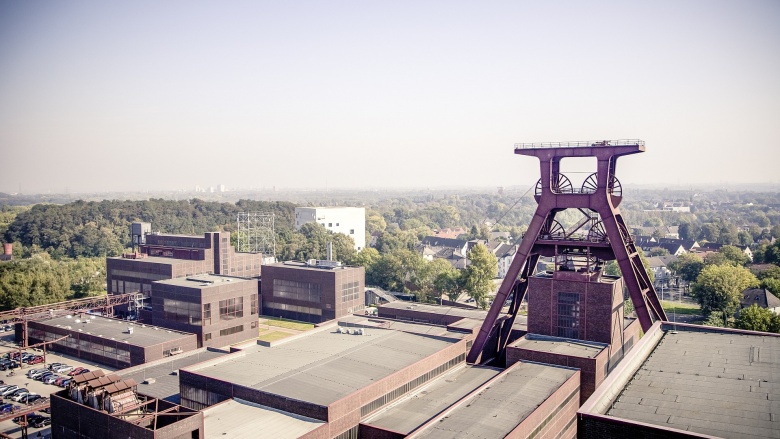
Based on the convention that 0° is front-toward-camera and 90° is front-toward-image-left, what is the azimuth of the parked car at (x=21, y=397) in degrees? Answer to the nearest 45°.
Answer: approximately 45°

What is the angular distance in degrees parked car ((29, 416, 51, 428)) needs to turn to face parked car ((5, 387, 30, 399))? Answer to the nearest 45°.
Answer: approximately 135° to its right

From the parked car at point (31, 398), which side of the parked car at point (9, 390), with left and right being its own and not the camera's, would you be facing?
left

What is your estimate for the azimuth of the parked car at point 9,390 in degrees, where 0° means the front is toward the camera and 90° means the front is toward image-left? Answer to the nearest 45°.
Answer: approximately 45°

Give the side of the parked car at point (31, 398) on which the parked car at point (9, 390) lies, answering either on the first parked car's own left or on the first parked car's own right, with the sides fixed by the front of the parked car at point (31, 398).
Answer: on the first parked car's own right

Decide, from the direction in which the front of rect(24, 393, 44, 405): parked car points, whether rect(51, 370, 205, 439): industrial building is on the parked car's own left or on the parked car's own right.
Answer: on the parked car's own left

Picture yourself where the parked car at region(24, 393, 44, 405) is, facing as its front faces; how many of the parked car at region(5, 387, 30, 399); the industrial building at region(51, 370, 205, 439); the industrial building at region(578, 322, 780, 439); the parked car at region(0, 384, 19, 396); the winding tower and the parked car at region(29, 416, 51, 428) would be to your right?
2

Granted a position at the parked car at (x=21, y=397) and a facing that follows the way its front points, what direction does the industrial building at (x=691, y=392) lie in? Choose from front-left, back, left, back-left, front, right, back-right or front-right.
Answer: left

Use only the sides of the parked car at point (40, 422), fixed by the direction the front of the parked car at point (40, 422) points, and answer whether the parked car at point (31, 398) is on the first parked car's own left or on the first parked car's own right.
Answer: on the first parked car's own right

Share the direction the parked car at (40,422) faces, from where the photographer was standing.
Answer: facing the viewer and to the left of the viewer

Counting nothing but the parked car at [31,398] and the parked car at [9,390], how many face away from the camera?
0

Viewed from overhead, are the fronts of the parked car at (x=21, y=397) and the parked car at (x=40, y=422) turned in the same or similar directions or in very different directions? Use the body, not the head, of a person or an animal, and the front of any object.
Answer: same or similar directions

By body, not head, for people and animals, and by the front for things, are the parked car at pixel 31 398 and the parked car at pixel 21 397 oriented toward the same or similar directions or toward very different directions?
same or similar directions
